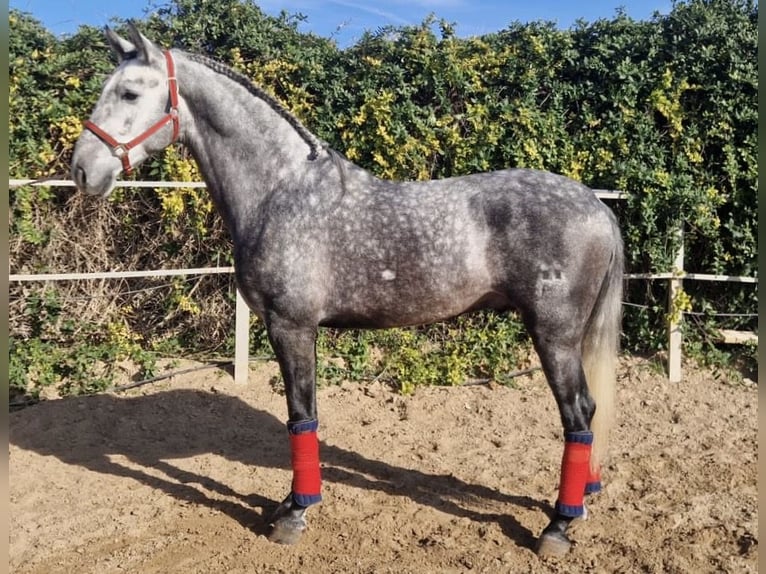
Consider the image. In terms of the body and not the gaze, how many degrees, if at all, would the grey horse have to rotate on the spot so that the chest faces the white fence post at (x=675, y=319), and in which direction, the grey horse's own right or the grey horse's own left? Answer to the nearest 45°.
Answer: approximately 135° to the grey horse's own right

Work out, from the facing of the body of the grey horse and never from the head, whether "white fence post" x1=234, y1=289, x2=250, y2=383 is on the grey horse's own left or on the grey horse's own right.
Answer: on the grey horse's own right

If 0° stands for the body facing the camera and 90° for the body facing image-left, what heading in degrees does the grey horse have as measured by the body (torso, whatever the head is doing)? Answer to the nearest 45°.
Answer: approximately 90°
